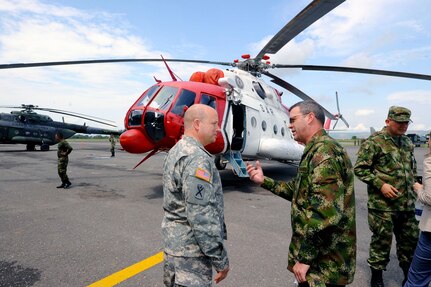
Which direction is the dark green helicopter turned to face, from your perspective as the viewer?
facing to the left of the viewer

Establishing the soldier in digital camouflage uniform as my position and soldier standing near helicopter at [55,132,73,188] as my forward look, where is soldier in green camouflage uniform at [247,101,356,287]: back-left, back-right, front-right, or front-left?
back-right

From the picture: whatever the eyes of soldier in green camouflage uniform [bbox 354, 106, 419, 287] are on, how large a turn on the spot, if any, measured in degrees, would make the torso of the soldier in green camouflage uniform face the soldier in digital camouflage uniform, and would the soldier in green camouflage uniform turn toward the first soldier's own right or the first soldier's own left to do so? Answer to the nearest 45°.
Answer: approximately 90° to the first soldier's own right

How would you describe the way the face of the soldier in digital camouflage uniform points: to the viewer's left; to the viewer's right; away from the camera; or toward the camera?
to the viewer's right

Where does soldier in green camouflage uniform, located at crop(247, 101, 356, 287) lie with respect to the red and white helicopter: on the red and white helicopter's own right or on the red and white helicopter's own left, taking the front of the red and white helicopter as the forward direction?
on the red and white helicopter's own left

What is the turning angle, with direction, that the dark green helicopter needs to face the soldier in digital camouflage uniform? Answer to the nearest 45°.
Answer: approximately 90° to its left

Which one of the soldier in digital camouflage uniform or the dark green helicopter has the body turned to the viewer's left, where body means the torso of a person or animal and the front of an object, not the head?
the dark green helicopter

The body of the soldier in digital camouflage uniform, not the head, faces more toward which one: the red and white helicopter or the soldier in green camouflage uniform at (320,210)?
the soldier in green camouflage uniform

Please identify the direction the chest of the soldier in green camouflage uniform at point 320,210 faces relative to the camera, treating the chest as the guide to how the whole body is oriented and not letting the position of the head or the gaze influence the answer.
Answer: to the viewer's left

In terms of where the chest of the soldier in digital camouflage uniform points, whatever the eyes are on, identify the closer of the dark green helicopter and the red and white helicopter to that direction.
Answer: the red and white helicopter

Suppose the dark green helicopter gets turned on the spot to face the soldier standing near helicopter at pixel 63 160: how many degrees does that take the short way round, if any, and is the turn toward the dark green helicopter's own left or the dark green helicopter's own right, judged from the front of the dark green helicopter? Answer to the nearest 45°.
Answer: approximately 90° to the dark green helicopter's own left

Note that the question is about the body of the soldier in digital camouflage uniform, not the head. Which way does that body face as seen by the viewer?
to the viewer's right

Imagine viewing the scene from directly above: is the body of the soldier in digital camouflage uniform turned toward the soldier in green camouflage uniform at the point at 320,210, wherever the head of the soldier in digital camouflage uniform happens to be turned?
yes
